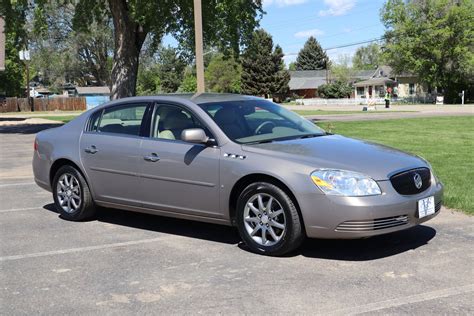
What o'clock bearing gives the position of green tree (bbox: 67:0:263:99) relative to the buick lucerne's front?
The green tree is roughly at 7 o'clock from the buick lucerne.

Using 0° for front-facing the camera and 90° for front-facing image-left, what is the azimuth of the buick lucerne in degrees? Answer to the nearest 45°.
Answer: approximately 315°
